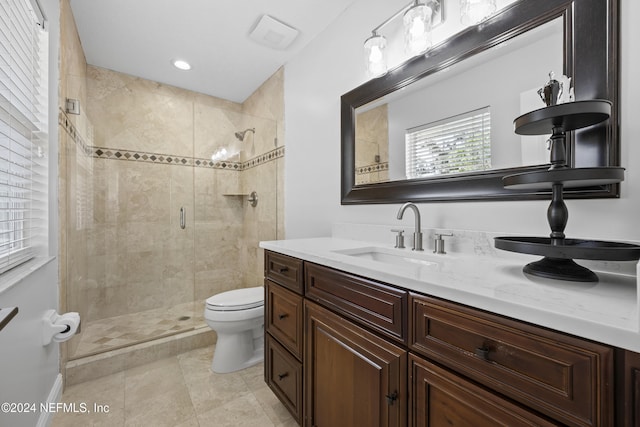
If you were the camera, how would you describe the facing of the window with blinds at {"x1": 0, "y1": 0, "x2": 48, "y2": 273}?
facing to the right of the viewer

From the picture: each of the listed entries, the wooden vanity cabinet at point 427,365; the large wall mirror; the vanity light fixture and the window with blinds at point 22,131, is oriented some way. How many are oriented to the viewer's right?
1

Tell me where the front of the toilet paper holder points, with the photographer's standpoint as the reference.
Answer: facing to the right of the viewer

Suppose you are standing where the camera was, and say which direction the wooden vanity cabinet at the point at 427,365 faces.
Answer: facing the viewer and to the left of the viewer

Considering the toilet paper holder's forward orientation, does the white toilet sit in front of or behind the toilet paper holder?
in front
